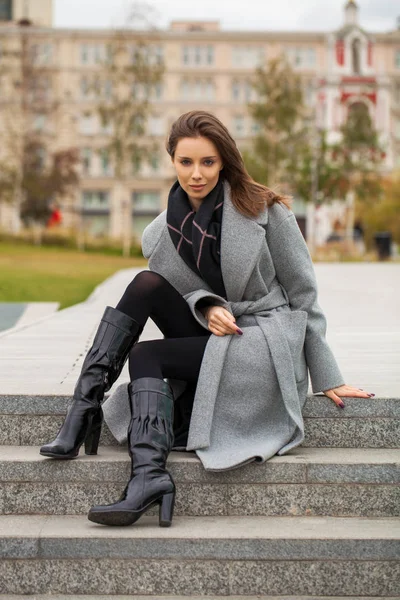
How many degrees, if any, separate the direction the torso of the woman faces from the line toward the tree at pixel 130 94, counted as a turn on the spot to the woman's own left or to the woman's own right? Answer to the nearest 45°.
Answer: approximately 135° to the woman's own right

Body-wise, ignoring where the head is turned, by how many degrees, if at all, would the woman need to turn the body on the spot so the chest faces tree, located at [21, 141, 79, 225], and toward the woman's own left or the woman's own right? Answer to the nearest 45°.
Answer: approximately 135° to the woman's own right

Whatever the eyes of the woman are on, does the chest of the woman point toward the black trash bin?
no

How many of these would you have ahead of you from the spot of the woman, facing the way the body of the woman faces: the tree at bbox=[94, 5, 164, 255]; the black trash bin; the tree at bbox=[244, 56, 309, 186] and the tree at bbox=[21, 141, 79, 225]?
0

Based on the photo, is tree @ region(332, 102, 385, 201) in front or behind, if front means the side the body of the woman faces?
behind

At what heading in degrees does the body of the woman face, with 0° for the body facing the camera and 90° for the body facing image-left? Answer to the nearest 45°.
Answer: approximately 45°

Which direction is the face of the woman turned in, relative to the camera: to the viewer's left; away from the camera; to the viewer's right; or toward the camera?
toward the camera

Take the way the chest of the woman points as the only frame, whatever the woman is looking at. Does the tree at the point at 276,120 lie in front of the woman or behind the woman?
behind

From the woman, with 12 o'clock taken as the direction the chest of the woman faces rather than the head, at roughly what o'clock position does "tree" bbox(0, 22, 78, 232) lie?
The tree is roughly at 4 o'clock from the woman.

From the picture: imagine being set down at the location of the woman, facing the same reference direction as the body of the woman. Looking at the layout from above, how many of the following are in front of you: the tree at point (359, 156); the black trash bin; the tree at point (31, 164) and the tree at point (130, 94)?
0
